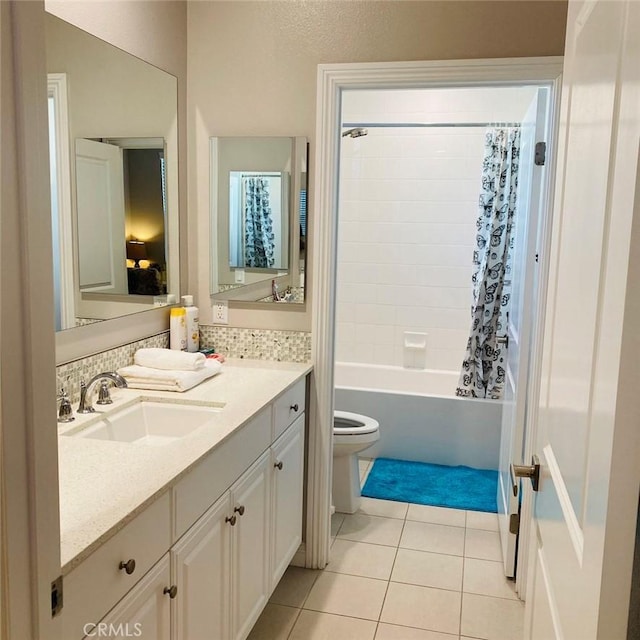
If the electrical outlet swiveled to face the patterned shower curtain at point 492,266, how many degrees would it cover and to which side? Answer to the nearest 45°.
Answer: approximately 135° to its left

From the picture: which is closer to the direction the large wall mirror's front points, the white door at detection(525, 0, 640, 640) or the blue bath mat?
the white door

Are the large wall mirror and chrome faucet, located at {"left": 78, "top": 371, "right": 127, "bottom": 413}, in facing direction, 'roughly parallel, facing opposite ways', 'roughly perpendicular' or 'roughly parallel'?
roughly parallel

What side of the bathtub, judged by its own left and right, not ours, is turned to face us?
front

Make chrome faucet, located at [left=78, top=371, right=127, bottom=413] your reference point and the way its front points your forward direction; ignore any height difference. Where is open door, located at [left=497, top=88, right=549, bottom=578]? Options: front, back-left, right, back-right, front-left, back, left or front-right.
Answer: front-left

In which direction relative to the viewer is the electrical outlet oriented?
toward the camera

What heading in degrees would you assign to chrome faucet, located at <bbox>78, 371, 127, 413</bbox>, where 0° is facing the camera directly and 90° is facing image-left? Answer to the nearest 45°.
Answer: approximately 315°

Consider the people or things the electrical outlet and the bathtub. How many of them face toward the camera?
2

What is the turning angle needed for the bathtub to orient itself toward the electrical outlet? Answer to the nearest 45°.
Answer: approximately 45° to its right

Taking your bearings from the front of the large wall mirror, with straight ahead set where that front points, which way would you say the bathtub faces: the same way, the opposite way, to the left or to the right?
to the right

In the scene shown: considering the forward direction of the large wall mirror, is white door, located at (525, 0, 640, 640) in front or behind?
in front

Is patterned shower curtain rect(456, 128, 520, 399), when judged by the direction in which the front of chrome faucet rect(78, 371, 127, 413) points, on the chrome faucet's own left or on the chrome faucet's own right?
on the chrome faucet's own left

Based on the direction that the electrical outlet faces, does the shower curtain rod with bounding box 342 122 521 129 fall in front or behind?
behind
